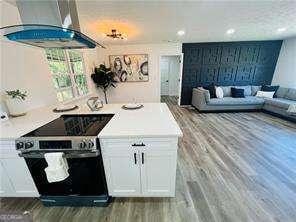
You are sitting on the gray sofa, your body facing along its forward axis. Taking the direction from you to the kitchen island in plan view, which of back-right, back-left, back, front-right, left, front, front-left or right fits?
front

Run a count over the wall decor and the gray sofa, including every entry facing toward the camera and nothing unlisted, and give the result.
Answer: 2

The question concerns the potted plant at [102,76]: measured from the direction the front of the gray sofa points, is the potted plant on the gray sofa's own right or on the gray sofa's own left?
on the gray sofa's own right

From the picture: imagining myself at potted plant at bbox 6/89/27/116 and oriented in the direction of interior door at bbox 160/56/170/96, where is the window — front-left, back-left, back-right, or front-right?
front-left

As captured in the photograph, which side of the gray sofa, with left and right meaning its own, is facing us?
front

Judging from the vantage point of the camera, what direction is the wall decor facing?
facing the viewer

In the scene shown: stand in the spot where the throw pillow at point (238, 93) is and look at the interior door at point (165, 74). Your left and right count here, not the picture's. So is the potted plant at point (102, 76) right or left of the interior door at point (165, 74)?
left

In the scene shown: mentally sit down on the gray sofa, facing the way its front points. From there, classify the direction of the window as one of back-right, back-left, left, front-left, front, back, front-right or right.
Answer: front-right

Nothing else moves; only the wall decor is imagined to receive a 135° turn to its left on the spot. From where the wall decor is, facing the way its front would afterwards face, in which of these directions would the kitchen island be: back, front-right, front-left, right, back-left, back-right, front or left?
back-right

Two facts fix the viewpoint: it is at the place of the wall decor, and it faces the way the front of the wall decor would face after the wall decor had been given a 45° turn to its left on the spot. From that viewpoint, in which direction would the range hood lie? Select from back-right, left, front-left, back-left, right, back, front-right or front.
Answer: front-right

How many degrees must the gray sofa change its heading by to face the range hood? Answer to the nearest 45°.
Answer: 0° — it already faces it
